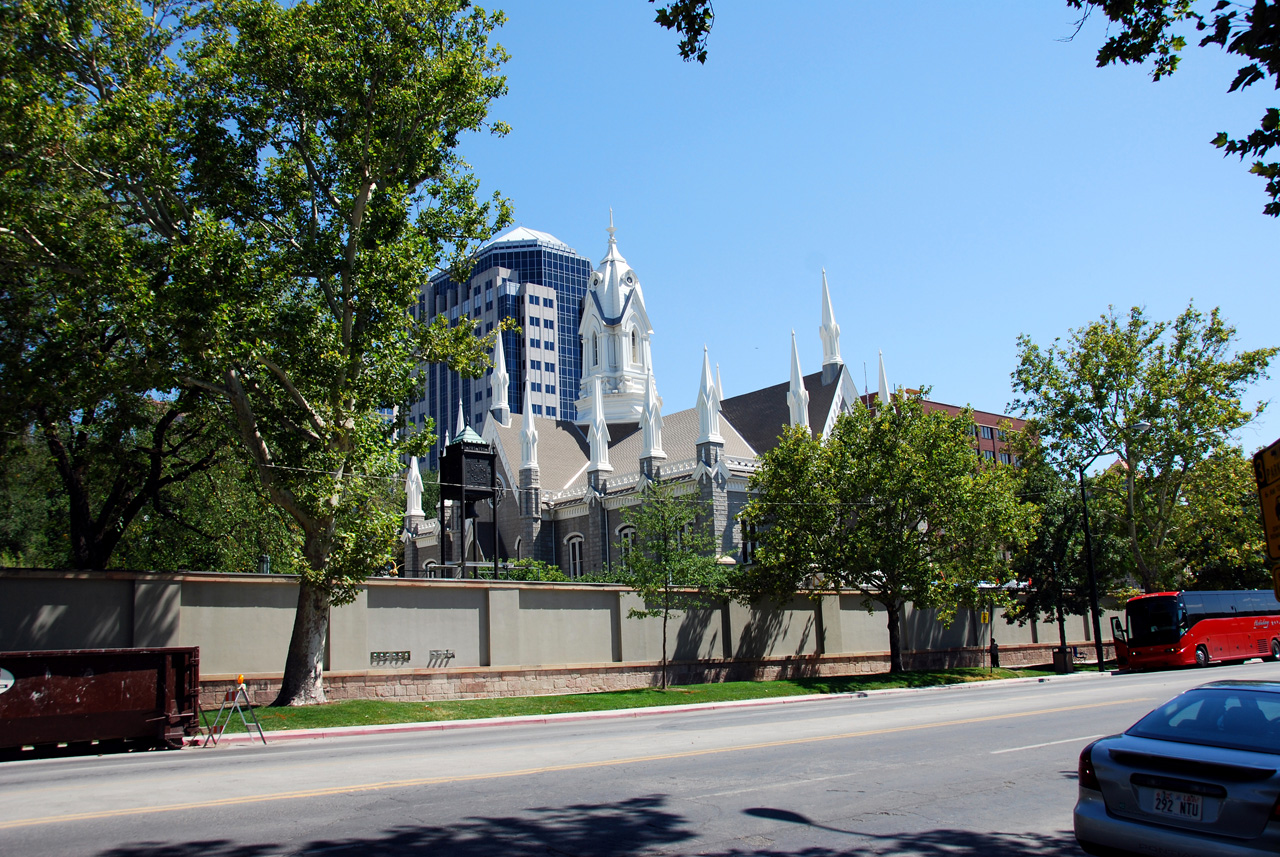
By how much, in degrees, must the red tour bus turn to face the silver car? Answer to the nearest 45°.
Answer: approximately 45° to its left

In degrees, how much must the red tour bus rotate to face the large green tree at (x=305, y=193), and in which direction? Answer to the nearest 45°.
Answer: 0° — it already faces it

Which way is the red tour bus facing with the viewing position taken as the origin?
facing the viewer and to the left of the viewer

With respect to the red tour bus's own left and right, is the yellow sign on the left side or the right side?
on its left

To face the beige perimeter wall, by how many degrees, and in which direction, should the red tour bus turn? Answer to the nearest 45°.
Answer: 0° — it already faces it

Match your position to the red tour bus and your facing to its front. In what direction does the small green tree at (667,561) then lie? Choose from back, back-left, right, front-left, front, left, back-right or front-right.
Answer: front

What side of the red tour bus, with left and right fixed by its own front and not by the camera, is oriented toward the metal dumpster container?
front

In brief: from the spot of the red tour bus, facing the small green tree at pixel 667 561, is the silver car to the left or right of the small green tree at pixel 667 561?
left

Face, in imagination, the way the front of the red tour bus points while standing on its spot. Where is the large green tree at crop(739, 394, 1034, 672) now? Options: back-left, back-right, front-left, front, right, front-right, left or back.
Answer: front
